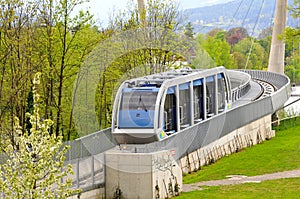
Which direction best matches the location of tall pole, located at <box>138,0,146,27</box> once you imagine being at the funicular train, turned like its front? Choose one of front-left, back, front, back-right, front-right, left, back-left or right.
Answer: back-right

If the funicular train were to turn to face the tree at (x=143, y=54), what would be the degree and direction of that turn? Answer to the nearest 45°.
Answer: approximately 135° to its right

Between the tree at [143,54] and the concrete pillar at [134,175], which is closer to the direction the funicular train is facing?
the concrete pillar

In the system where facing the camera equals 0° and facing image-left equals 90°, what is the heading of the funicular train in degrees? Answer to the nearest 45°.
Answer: approximately 45°

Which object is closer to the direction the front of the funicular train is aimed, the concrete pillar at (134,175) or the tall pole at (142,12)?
the concrete pillar

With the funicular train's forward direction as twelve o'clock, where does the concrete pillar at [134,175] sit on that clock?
The concrete pillar is roughly at 11 o'clock from the funicular train.
